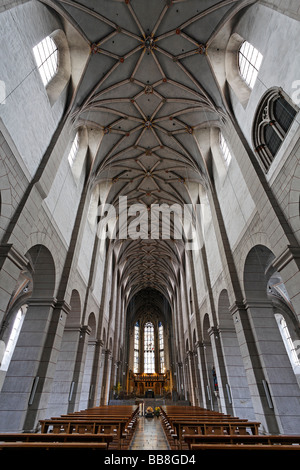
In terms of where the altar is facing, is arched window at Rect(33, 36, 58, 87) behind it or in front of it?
in front

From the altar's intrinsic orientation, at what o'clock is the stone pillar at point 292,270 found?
The stone pillar is roughly at 12 o'clock from the altar.

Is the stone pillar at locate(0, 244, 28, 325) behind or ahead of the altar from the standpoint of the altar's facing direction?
ahead

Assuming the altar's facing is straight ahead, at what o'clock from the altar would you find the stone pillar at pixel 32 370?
The stone pillar is roughly at 12 o'clock from the altar.

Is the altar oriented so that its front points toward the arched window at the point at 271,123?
yes

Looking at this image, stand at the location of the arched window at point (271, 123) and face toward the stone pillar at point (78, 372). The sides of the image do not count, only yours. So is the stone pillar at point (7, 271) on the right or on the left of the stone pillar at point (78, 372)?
left

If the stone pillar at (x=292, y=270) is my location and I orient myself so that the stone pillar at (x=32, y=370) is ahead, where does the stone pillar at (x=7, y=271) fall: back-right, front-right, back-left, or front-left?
front-left

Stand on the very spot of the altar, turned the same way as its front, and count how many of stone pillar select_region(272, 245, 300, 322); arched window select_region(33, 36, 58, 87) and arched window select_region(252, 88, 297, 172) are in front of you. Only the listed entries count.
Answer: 3

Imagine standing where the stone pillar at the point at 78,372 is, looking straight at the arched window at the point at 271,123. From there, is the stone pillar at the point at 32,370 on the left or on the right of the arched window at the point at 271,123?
right

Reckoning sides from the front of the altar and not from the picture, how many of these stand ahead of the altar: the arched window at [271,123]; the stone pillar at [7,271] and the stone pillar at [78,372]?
3

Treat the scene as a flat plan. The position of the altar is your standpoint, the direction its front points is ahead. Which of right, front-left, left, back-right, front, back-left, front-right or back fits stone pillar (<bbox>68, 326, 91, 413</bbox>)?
front

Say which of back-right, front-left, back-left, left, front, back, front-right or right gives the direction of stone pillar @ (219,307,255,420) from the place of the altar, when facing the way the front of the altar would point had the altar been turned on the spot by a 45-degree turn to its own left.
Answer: front-right

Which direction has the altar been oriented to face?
toward the camera

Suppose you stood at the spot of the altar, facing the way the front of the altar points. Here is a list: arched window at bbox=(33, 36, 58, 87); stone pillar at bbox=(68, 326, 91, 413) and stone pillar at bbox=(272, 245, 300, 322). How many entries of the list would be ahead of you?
3
